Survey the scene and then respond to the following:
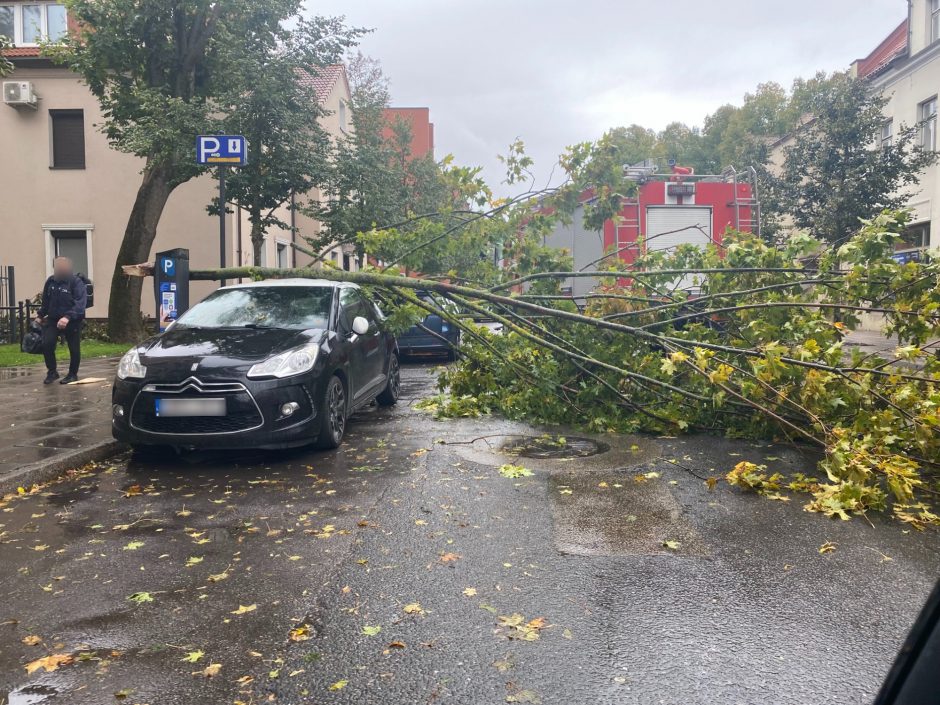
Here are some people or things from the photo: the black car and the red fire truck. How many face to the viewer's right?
0

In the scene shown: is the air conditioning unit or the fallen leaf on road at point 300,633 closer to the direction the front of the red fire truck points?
the air conditioning unit

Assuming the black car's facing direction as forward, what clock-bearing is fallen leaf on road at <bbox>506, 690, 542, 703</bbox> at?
The fallen leaf on road is roughly at 10 o'clock from the black car.

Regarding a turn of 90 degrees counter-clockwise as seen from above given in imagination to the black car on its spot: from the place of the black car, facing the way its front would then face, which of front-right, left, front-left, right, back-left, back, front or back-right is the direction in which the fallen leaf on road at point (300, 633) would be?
front-right

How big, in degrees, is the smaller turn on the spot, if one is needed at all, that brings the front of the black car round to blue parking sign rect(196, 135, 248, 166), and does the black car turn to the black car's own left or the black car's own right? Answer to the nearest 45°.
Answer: approximately 135° to the black car's own right

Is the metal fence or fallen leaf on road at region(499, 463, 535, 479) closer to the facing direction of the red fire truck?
the metal fence

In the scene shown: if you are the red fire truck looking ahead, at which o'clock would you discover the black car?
The black car is roughly at 8 o'clock from the red fire truck.

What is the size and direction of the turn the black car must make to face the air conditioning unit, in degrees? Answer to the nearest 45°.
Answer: approximately 135° to its right

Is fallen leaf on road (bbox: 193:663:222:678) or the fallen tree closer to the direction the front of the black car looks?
the fallen leaf on road

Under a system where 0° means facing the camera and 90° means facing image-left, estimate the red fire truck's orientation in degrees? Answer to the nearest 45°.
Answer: approximately 135°
